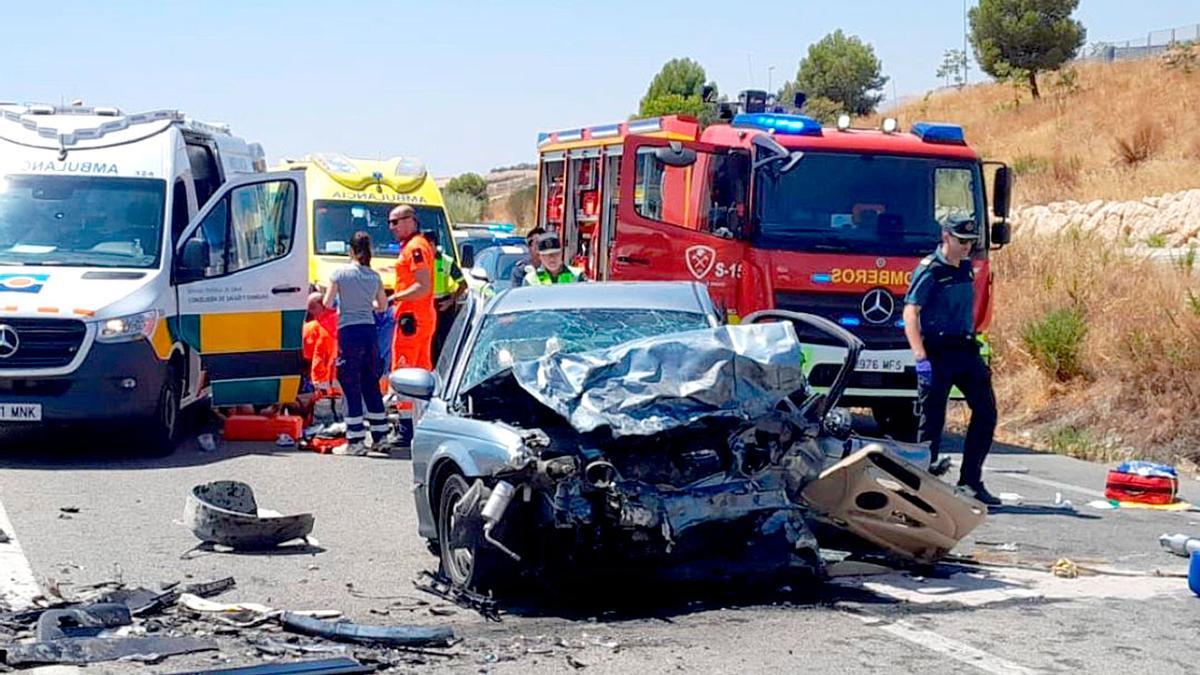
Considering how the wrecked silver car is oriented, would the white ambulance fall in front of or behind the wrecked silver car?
behind

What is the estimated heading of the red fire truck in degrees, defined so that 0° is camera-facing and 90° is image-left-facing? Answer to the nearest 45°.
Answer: approximately 315°

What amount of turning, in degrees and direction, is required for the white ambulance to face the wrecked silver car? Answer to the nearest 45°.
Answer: approximately 45° to its left
